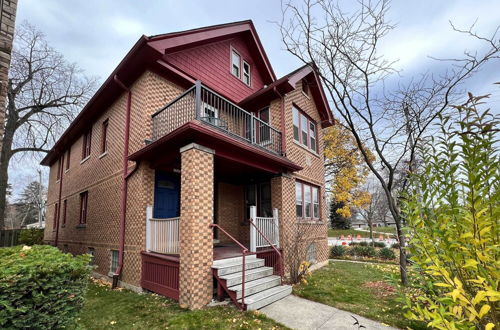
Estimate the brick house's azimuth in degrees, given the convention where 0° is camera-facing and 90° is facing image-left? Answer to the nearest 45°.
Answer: approximately 315°

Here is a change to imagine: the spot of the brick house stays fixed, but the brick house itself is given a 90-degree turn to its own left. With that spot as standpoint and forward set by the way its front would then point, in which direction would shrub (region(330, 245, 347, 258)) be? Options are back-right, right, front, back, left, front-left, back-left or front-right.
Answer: front

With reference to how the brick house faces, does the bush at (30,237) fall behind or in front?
behind

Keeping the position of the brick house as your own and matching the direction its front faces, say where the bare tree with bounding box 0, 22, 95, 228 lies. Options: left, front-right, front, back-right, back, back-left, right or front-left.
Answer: back

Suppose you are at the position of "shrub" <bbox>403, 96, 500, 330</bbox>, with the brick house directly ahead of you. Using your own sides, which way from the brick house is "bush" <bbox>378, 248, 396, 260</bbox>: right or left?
right

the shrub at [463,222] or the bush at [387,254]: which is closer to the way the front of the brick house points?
the shrub

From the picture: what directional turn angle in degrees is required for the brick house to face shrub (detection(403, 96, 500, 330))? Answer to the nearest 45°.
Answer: approximately 45° to its right
